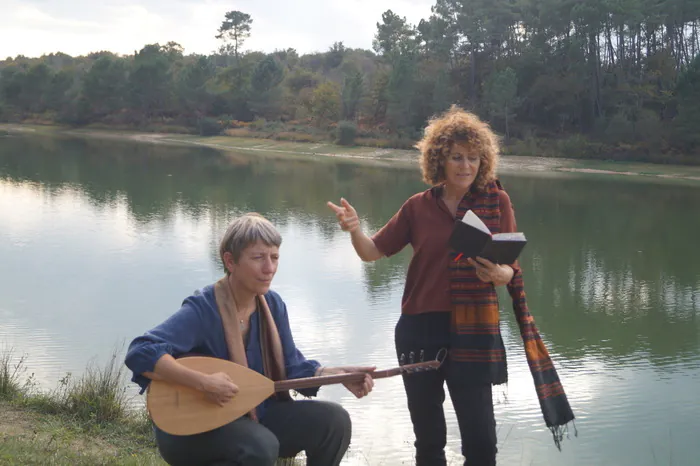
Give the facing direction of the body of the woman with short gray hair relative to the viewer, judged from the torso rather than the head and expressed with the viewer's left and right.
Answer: facing the viewer and to the right of the viewer

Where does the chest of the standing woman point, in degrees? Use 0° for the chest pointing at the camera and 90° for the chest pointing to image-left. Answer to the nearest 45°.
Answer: approximately 0°

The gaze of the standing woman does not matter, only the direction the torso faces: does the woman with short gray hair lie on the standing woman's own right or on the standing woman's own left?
on the standing woman's own right

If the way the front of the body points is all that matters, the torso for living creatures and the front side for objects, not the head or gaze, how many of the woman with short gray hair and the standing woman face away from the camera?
0

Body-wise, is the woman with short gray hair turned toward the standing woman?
no

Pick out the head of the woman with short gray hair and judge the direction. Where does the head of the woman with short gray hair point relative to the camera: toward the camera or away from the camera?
toward the camera
